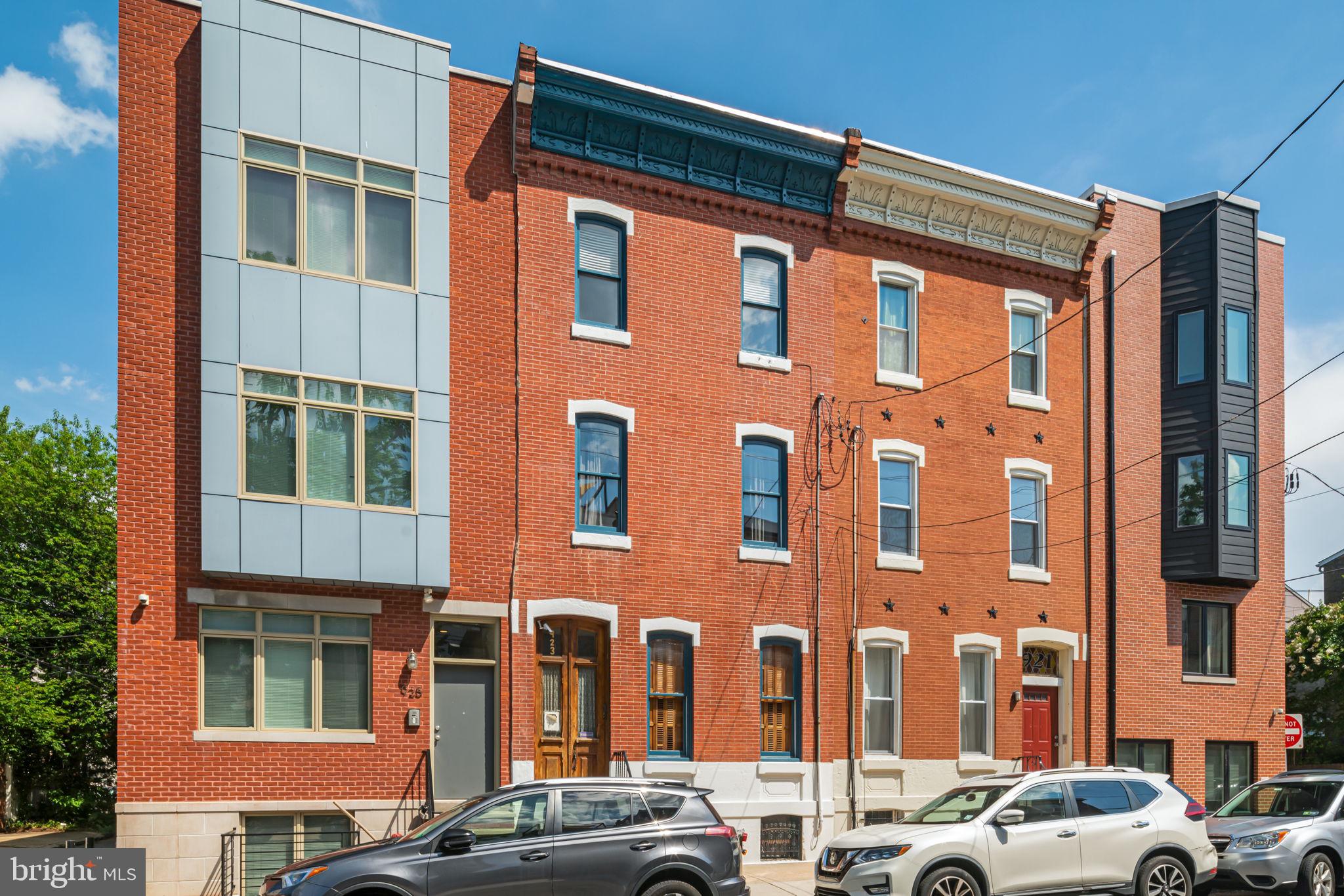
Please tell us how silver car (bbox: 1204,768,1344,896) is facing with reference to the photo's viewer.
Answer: facing the viewer and to the left of the viewer

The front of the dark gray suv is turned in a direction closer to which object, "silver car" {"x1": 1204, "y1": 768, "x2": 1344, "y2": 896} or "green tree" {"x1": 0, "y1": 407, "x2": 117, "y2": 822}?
the green tree

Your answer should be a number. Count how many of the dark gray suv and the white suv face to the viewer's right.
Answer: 0

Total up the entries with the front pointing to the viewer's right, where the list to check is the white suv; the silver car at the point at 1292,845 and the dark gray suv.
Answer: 0

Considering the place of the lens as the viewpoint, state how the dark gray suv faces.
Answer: facing to the left of the viewer

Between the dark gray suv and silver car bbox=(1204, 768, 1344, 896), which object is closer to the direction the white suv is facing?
the dark gray suv

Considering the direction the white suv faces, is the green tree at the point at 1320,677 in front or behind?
behind

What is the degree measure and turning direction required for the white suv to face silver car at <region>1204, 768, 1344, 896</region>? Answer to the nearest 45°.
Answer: approximately 180°

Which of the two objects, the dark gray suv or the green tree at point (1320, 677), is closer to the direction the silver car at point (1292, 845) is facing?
the dark gray suv

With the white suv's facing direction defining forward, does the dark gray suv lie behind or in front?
in front
